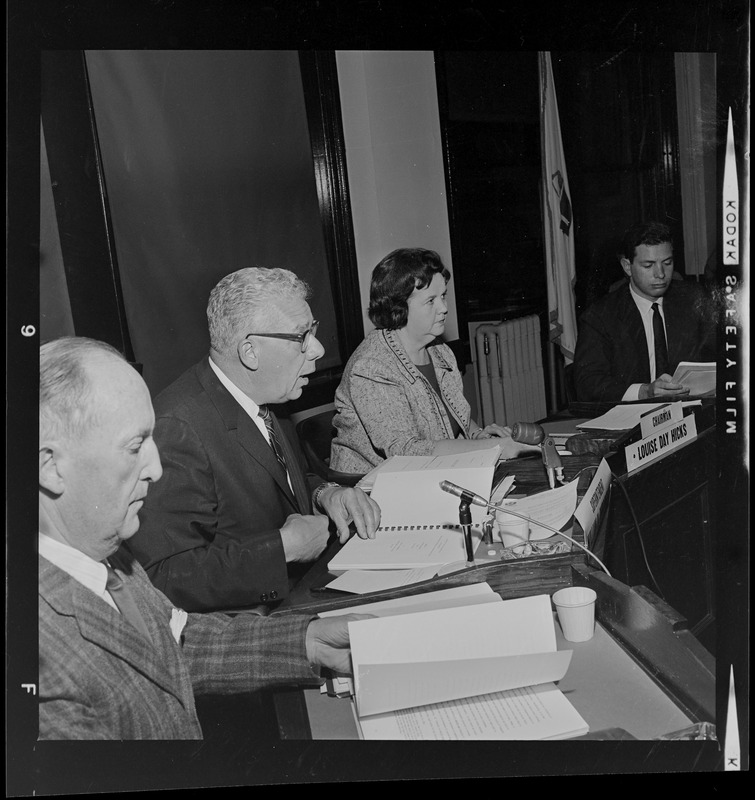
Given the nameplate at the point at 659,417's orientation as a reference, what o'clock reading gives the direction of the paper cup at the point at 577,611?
The paper cup is roughly at 2 o'clock from the nameplate.

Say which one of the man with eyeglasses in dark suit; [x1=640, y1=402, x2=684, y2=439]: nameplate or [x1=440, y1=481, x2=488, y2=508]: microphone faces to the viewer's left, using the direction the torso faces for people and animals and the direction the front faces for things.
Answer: the microphone

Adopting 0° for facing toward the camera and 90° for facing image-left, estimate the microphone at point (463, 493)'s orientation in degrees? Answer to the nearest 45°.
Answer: approximately 90°

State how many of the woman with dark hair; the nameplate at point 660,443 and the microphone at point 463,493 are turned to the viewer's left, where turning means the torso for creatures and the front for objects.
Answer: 1

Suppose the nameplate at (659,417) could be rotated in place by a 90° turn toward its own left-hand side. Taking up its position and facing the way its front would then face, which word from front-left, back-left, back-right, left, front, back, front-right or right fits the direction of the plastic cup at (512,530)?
back

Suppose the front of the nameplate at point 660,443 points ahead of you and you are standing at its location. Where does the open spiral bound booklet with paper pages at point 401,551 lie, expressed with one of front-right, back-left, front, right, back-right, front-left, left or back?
right

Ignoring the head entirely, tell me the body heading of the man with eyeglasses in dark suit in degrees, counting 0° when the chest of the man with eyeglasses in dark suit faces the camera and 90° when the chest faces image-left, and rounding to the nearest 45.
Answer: approximately 315°

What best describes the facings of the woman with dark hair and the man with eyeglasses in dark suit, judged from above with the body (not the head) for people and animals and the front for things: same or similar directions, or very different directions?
same or similar directions

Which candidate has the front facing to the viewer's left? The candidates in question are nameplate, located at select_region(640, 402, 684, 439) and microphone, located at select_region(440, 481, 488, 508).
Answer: the microphone

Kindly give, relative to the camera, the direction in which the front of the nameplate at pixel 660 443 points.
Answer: facing the viewer and to the right of the viewer

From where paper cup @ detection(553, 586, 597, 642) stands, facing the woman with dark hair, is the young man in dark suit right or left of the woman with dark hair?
right

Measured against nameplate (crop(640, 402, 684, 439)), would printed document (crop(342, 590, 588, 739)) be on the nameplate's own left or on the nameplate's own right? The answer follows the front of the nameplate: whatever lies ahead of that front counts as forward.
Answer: on the nameplate's own right

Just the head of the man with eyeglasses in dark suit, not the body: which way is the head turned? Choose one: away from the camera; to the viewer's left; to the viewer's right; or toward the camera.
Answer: to the viewer's right

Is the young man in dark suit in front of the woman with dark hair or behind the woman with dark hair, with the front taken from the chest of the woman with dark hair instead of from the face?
in front

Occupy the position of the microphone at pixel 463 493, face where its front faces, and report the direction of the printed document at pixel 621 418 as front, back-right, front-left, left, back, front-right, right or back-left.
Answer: back-right
